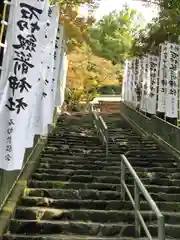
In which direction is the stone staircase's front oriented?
toward the camera

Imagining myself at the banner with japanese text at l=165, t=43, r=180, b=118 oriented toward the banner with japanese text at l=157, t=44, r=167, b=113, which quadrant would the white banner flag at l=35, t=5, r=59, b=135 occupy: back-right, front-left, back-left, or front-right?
back-left

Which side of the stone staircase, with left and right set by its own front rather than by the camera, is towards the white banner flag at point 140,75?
back

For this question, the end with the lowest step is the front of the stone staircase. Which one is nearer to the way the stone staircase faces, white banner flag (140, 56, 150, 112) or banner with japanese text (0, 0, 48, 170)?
the banner with japanese text

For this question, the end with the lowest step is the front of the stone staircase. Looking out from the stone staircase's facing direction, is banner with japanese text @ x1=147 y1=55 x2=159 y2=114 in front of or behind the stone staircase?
behind

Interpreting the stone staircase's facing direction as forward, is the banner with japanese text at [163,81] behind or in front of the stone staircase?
behind

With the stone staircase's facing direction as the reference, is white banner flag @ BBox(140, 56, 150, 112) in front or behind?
behind

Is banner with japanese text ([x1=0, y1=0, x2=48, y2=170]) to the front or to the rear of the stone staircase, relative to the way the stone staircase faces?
to the front
